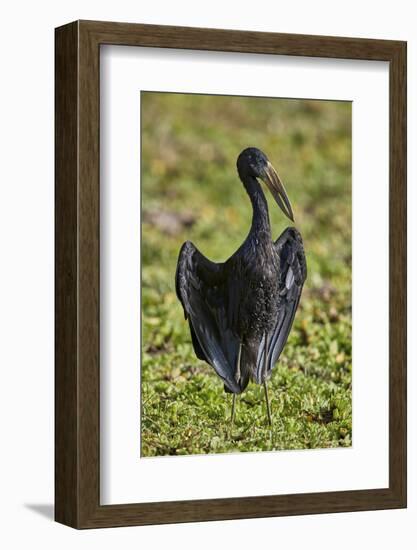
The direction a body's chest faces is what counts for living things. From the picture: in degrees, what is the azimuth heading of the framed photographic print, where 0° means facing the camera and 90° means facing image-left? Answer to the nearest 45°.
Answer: approximately 315°
